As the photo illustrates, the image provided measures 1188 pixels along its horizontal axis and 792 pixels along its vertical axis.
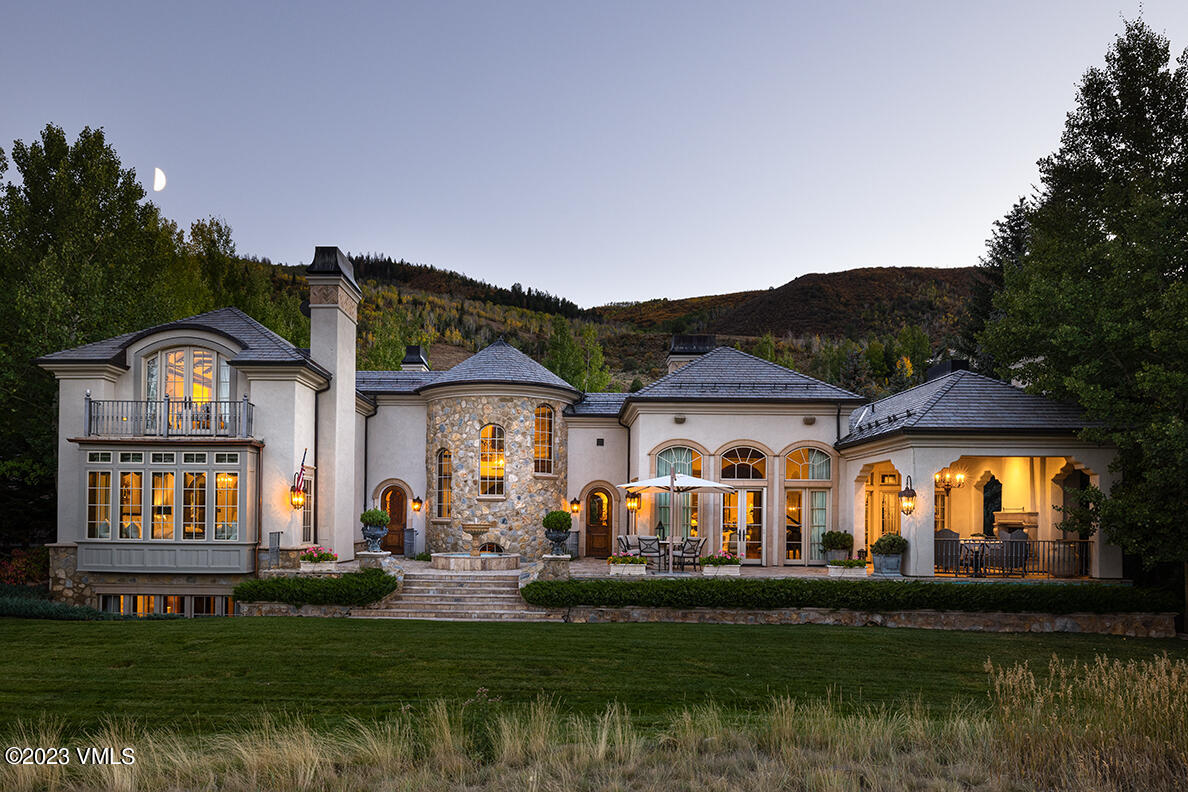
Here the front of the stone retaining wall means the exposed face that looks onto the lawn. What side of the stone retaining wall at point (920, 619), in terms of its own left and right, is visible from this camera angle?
front

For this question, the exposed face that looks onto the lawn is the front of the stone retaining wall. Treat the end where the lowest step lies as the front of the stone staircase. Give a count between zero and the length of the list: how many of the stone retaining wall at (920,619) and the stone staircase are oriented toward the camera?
2

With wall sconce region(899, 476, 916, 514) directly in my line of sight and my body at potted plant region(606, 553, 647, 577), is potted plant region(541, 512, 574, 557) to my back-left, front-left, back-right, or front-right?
back-left

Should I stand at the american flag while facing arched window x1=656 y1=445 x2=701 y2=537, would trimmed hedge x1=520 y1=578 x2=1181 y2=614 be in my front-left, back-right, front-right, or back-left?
front-right

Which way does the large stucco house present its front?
toward the camera

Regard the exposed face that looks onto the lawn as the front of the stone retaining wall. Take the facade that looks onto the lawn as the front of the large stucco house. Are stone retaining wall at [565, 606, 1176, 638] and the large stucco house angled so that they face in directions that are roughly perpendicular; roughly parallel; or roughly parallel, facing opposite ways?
roughly parallel

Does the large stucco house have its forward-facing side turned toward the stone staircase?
yes

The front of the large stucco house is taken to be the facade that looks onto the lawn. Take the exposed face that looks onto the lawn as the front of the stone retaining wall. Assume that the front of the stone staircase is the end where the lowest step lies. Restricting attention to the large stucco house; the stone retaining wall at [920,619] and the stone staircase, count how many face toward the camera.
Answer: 3

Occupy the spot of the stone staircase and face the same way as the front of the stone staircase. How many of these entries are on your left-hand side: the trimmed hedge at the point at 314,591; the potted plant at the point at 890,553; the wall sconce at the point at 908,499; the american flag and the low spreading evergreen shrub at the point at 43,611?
2

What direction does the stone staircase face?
toward the camera

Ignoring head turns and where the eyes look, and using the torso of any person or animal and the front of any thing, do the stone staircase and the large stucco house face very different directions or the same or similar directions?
same or similar directions

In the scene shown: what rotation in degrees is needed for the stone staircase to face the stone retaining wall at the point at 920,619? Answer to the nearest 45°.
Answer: approximately 90° to its left
